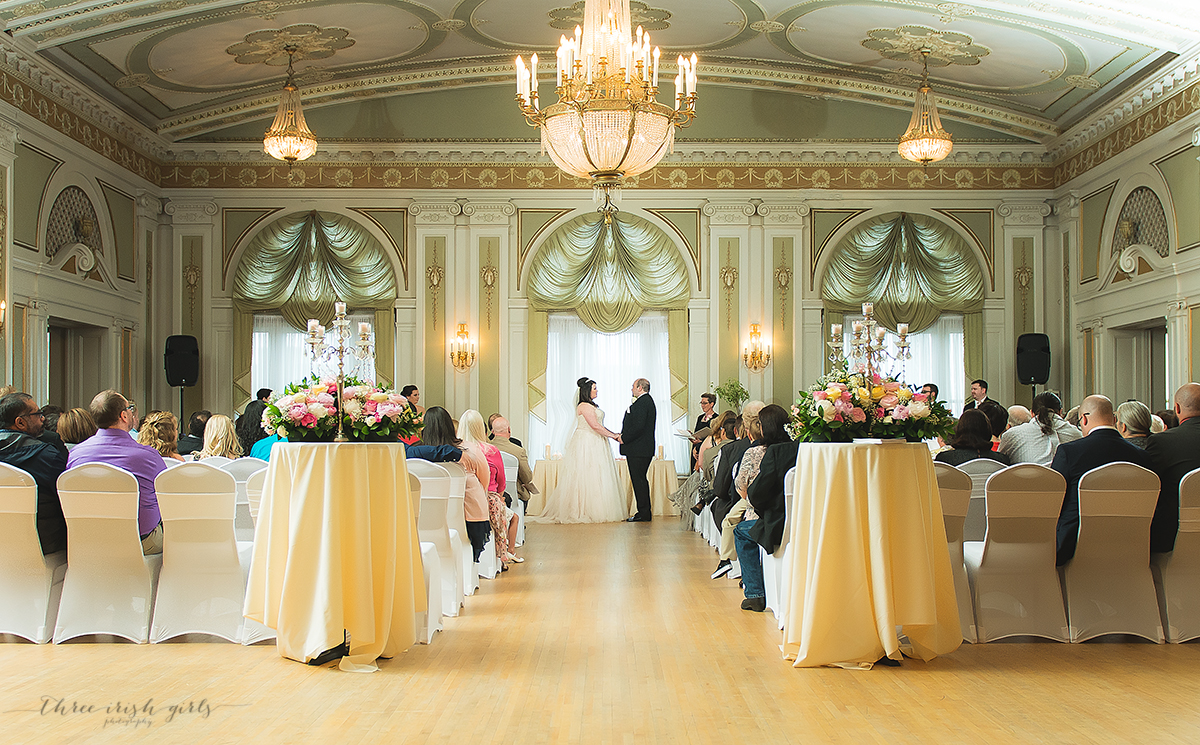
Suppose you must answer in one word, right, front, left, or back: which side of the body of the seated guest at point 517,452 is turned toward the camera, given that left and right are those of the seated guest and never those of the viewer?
back

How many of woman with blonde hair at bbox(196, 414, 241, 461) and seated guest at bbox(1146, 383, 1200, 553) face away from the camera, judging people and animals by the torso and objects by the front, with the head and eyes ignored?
2

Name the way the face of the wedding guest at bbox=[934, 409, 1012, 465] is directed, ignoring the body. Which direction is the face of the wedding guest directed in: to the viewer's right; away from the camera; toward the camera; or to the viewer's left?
away from the camera

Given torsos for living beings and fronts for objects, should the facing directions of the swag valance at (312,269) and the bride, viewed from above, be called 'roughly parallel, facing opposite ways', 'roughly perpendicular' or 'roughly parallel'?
roughly perpendicular

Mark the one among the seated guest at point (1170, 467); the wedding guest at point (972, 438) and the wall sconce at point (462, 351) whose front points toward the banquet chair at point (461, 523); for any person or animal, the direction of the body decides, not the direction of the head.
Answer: the wall sconce

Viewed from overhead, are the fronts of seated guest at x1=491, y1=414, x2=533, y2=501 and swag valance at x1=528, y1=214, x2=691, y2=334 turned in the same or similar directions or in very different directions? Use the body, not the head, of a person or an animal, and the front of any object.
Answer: very different directions

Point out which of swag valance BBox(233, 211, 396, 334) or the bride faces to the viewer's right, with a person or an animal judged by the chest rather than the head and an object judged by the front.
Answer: the bride

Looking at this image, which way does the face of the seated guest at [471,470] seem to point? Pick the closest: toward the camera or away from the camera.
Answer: away from the camera

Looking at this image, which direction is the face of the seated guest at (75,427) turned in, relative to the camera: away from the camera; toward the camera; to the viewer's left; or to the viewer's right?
away from the camera

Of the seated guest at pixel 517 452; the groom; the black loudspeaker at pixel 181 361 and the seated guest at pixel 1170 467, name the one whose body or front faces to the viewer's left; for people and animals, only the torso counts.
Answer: the groom

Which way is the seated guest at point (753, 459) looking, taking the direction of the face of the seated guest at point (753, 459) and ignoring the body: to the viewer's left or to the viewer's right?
to the viewer's left

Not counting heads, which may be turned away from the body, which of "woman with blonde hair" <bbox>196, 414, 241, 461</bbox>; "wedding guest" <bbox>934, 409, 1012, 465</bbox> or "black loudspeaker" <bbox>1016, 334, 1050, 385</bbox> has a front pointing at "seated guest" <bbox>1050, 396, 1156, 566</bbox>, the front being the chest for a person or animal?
the black loudspeaker

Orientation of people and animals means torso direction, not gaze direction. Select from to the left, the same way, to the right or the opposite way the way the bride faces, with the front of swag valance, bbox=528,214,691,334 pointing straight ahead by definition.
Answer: to the left

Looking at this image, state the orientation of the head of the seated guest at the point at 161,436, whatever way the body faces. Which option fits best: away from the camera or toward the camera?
away from the camera

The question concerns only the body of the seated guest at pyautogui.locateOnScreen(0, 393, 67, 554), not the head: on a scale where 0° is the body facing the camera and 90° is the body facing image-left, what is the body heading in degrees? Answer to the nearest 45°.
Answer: approximately 225°
